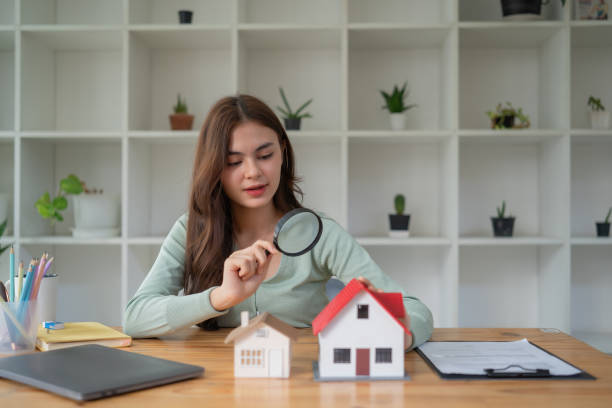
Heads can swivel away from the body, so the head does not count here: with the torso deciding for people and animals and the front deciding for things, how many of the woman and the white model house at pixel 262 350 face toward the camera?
2

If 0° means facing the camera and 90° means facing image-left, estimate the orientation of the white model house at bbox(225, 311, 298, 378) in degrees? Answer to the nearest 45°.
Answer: approximately 0°

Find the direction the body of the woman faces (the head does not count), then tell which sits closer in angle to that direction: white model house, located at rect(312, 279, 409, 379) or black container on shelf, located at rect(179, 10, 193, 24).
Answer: the white model house

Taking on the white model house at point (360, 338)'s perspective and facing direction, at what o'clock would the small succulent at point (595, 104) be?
The small succulent is roughly at 7 o'clock from the white model house.
